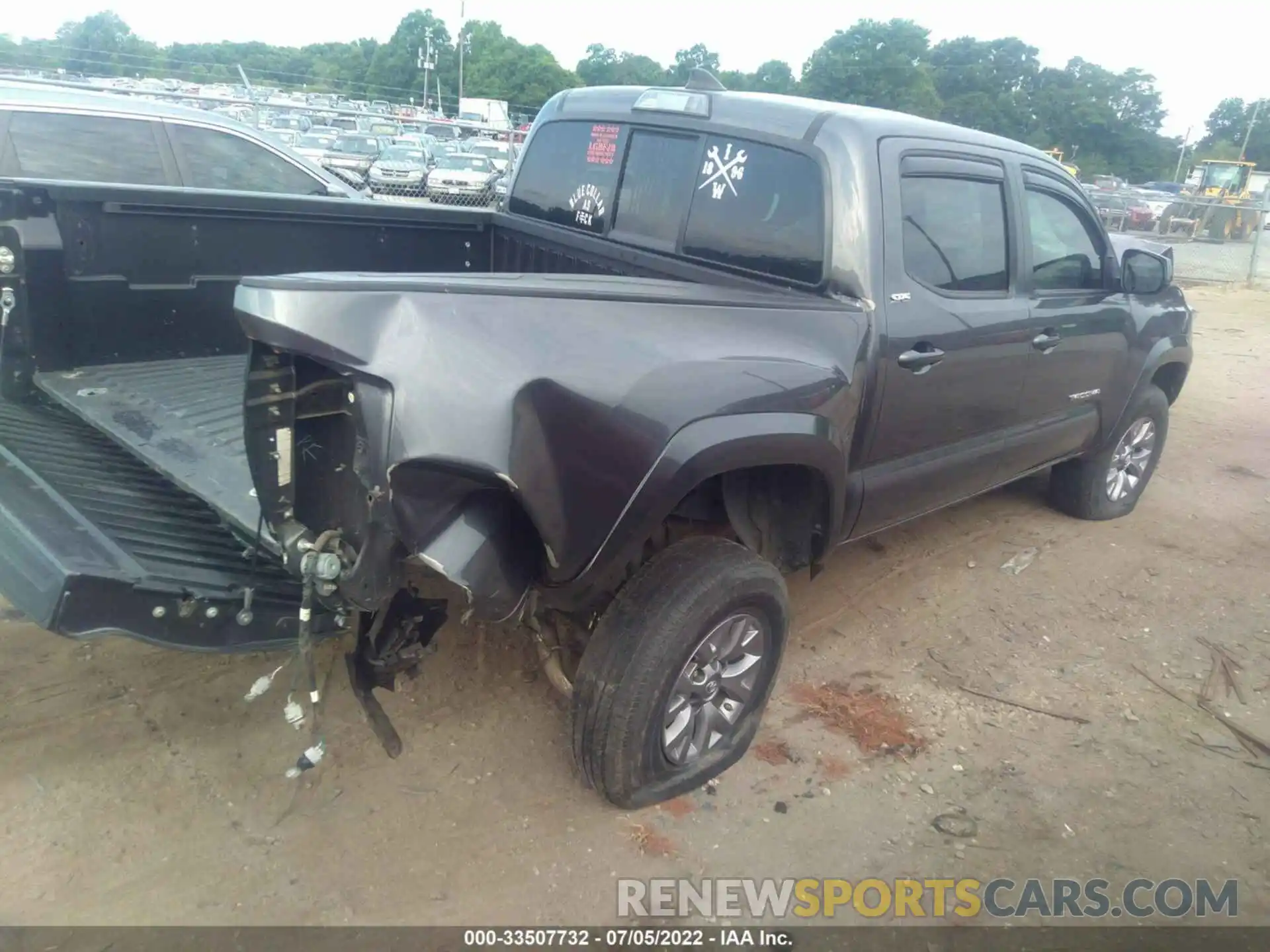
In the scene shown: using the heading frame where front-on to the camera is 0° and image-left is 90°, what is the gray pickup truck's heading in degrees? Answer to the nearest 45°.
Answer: approximately 225°

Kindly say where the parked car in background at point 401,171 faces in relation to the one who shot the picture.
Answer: facing the viewer

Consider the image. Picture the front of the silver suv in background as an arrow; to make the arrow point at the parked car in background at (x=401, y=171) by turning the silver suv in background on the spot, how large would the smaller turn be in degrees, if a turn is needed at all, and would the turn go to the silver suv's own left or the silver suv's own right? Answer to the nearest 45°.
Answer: approximately 90° to the silver suv's own left

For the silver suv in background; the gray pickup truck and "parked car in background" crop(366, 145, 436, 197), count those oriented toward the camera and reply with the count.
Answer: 1

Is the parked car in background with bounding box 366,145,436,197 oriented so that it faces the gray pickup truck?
yes

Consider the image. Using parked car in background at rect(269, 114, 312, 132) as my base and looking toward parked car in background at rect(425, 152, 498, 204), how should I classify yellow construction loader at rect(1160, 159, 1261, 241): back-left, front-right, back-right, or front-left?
front-left

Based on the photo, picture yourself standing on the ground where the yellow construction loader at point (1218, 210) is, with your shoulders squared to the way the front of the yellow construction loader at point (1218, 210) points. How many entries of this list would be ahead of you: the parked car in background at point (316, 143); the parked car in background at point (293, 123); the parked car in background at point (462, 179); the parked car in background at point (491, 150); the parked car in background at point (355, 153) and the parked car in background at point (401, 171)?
6

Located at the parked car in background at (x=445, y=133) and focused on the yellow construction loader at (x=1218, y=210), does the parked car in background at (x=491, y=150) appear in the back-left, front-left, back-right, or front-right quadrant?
front-right

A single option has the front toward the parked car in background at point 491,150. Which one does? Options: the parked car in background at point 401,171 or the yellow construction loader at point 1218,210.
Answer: the yellow construction loader

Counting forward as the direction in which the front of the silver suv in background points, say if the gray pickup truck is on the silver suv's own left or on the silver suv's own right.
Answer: on the silver suv's own right

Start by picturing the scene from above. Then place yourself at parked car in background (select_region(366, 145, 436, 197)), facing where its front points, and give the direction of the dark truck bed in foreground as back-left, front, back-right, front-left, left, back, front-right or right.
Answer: front

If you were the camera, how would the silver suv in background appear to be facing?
facing to the right of the viewer

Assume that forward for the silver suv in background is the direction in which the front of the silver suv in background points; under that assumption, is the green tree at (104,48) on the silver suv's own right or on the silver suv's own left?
on the silver suv's own left

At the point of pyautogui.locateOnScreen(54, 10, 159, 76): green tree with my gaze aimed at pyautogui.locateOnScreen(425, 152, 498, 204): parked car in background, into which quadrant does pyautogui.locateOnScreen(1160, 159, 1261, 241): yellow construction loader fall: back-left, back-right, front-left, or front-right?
front-left

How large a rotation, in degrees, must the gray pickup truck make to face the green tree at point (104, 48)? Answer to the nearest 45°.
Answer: approximately 90° to its left

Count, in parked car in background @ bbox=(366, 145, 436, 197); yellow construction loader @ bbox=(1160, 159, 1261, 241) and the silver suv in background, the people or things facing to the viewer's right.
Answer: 1

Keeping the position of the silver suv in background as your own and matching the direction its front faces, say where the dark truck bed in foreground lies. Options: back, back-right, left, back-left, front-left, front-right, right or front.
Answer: right

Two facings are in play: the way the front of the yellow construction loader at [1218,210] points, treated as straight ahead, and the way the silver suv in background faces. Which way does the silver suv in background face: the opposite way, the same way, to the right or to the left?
the opposite way

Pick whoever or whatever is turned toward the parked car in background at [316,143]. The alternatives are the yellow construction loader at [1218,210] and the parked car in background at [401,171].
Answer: the yellow construction loader

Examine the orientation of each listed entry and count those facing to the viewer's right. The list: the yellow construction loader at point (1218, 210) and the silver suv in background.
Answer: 1

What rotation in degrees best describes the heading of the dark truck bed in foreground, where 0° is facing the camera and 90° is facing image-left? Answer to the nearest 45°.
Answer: approximately 225°

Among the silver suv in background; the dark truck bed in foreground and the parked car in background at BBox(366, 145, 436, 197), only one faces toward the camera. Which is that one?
the parked car in background
